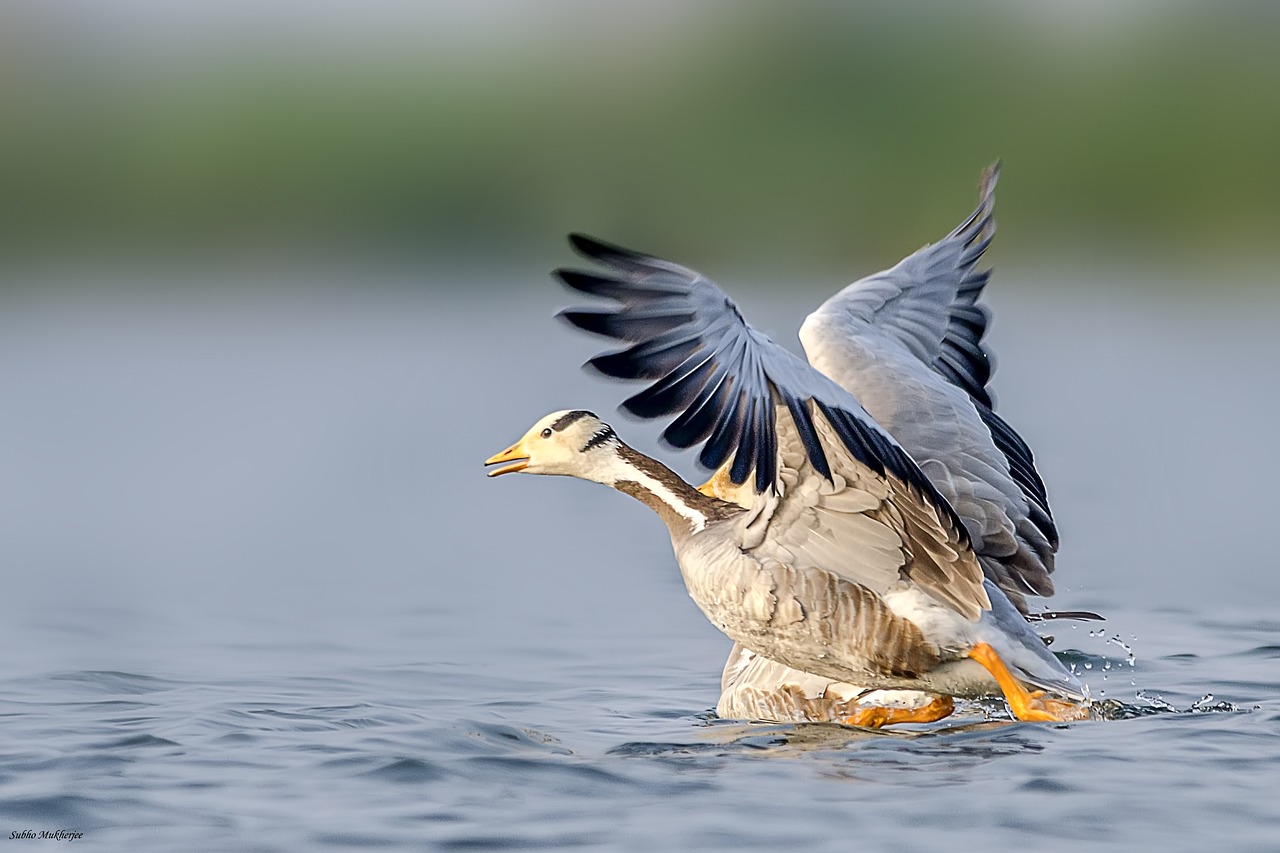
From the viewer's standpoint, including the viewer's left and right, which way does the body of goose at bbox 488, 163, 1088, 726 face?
facing to the left of the viewer

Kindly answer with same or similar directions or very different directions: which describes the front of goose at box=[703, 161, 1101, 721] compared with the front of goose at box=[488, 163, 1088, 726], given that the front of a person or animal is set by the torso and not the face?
same or similar directions

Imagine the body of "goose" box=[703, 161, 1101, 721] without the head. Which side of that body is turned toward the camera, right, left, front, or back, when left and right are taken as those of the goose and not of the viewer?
left
